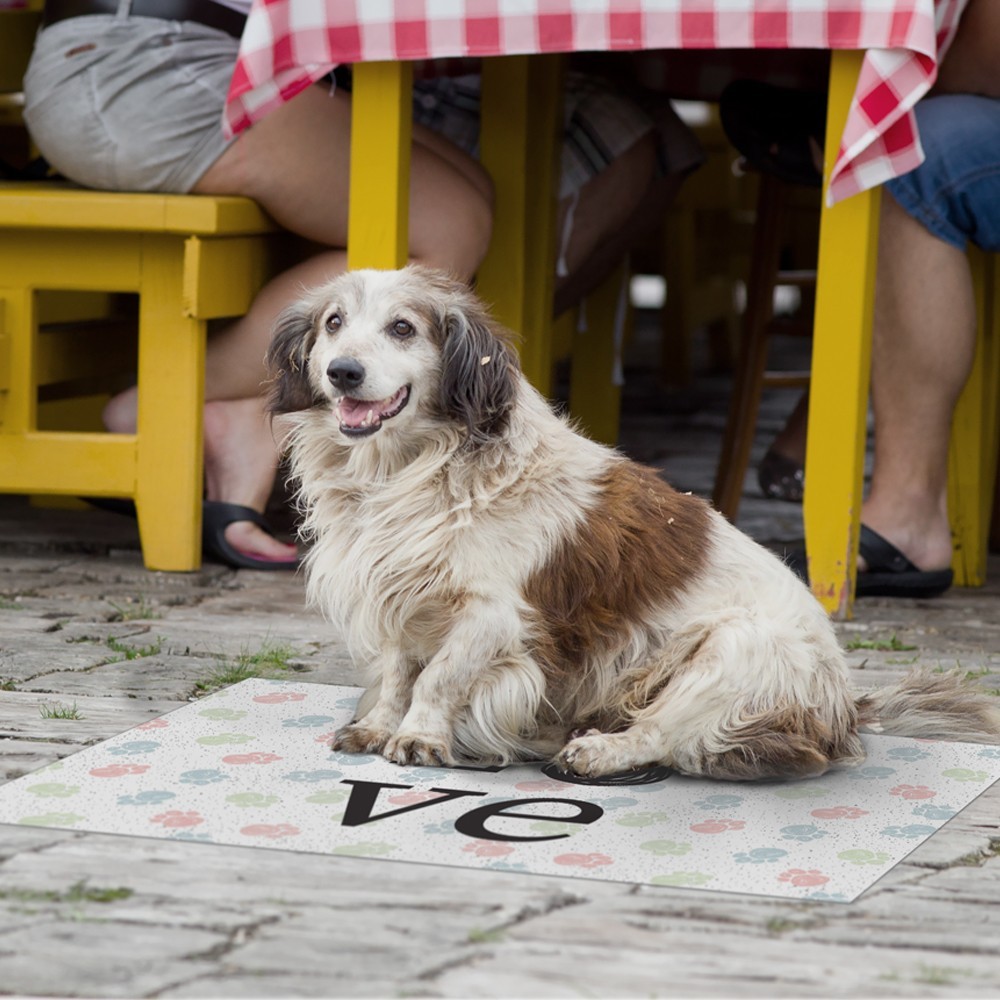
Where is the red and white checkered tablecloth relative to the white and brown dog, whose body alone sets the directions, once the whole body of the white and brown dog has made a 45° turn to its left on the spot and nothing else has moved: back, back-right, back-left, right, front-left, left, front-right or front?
back

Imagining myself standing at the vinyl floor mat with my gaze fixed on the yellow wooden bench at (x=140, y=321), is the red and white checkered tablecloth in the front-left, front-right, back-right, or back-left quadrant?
front-right

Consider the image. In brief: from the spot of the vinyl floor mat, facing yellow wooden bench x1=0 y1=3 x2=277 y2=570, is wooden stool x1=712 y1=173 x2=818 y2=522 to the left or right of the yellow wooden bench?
right

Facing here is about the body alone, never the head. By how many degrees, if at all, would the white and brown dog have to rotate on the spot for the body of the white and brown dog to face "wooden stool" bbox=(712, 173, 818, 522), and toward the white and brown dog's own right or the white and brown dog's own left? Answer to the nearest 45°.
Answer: approximately 135° to the white and brown dog's own right

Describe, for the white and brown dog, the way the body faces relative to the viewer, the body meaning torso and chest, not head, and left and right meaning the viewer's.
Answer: facing the viewer and to the left of the viewer

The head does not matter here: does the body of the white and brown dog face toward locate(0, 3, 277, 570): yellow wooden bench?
no
